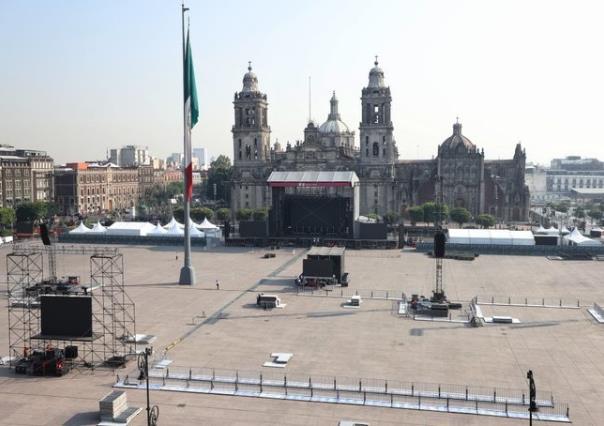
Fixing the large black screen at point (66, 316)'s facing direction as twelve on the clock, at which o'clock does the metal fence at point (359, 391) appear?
The metal fence is roughly at 10 o'clock from the large black screen.

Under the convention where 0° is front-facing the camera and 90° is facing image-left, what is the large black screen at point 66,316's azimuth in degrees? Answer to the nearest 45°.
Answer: approximately 0°
